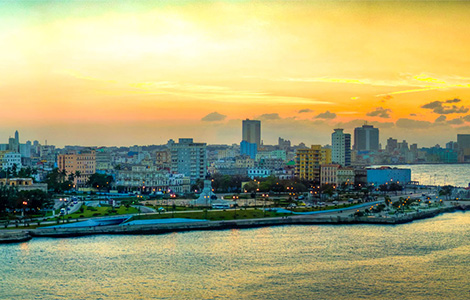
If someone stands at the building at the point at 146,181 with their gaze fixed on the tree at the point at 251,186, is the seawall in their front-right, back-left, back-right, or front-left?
front-right

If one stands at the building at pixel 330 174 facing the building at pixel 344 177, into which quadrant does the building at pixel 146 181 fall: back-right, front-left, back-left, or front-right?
back-right

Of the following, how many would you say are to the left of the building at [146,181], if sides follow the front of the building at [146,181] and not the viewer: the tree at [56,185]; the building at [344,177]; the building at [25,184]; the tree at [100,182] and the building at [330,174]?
2

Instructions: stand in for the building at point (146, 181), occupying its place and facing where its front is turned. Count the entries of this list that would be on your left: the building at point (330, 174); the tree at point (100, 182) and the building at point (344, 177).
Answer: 2

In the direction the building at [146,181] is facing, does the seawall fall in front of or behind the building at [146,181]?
in front

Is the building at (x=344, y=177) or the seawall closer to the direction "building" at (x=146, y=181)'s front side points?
the seawall

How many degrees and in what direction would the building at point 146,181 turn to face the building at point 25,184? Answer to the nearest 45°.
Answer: approximately 45° to its right

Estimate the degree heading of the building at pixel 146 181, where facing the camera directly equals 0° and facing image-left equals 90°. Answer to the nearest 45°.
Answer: approximately 0°

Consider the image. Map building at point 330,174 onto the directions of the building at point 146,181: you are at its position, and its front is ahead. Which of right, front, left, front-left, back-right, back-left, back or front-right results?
left

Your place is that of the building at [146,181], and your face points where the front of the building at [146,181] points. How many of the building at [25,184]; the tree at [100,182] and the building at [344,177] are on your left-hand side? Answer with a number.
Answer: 1

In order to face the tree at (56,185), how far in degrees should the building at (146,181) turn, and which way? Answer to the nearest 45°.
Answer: approximately 45° to its right

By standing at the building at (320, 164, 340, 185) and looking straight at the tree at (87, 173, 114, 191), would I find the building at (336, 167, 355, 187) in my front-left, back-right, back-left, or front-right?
back-left

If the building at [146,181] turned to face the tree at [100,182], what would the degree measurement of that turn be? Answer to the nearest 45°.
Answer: approximately 45° to its right

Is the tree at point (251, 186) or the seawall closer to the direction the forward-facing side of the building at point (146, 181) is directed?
the seawall

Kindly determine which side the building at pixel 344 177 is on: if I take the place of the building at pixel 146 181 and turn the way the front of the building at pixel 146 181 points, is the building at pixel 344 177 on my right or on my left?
on my left

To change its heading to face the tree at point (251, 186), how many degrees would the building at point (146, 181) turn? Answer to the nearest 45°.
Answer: approximately 90° to its left
